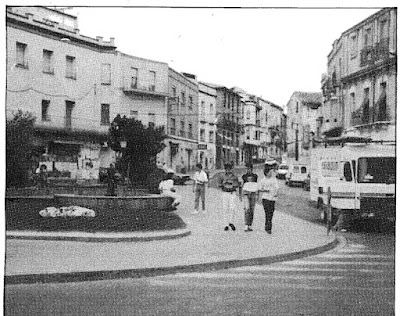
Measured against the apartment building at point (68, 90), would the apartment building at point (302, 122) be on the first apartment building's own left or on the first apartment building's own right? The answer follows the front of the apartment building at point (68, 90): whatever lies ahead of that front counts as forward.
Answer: on the first apartment building's own left

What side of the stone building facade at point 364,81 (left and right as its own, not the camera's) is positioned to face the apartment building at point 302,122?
right

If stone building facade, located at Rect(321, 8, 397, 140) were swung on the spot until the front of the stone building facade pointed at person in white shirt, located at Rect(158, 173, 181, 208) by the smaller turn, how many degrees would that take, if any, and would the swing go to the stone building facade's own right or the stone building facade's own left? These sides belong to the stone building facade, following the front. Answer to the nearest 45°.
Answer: approximately 45° to the stone building facade's own right

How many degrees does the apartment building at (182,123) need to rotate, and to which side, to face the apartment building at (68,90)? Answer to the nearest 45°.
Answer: approximately 90° to its right

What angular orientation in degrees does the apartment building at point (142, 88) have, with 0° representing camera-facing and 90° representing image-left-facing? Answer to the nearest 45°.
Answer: approximately 315°

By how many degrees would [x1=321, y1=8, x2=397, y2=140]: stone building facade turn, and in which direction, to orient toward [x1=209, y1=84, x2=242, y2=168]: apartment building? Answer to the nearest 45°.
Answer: approximately 45° to its right

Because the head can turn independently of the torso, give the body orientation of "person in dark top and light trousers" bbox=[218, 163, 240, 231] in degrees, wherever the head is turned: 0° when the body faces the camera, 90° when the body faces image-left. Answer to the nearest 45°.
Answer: approximately 0°

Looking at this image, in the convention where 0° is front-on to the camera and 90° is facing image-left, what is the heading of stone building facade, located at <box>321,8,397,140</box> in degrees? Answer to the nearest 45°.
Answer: approximately 45°
